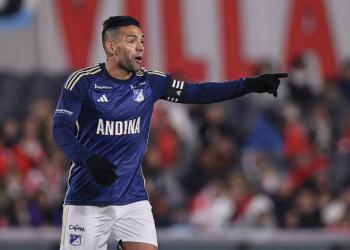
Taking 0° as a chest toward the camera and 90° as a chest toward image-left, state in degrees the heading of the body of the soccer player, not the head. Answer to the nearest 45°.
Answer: approximately 315°
